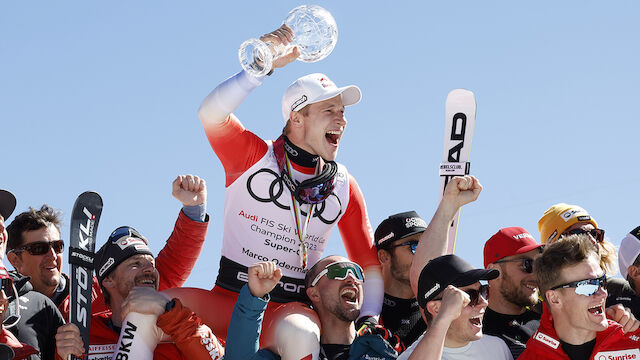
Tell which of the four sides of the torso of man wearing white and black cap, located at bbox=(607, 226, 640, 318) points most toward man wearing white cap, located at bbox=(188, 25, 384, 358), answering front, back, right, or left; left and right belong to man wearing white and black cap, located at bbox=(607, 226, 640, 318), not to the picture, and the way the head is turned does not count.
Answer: back

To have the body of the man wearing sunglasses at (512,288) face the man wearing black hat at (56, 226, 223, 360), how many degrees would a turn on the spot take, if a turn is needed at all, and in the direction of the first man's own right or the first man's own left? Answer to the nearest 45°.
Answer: approximately 90° to the first man's own right

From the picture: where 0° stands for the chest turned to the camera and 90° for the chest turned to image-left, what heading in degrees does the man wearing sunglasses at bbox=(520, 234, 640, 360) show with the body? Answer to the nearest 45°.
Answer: approximately 315°

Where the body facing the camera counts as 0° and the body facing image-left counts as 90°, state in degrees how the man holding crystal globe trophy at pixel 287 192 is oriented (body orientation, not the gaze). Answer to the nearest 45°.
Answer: approximately 315°

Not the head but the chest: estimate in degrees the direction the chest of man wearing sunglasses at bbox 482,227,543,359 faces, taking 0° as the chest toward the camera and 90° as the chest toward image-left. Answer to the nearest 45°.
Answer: approximately 315°
